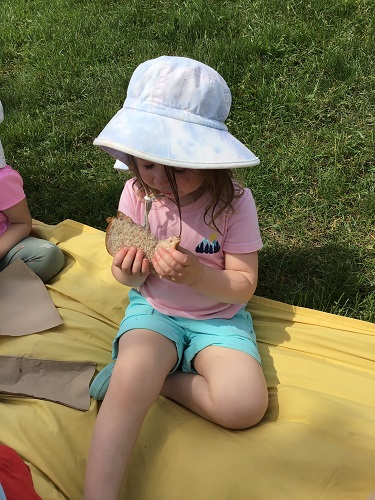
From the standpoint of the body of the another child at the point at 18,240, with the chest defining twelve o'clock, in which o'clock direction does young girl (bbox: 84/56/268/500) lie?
The young girl is roughly at 11 o'clock from another child.

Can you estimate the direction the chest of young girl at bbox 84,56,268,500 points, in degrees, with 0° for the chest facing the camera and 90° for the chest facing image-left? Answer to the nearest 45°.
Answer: approximately 0°

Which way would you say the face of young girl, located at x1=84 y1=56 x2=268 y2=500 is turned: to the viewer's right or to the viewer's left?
to the viewer's left

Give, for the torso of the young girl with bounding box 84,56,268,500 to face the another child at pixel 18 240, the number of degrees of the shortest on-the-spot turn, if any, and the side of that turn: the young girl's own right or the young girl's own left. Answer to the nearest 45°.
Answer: approximately 135° to the young girl's own right
